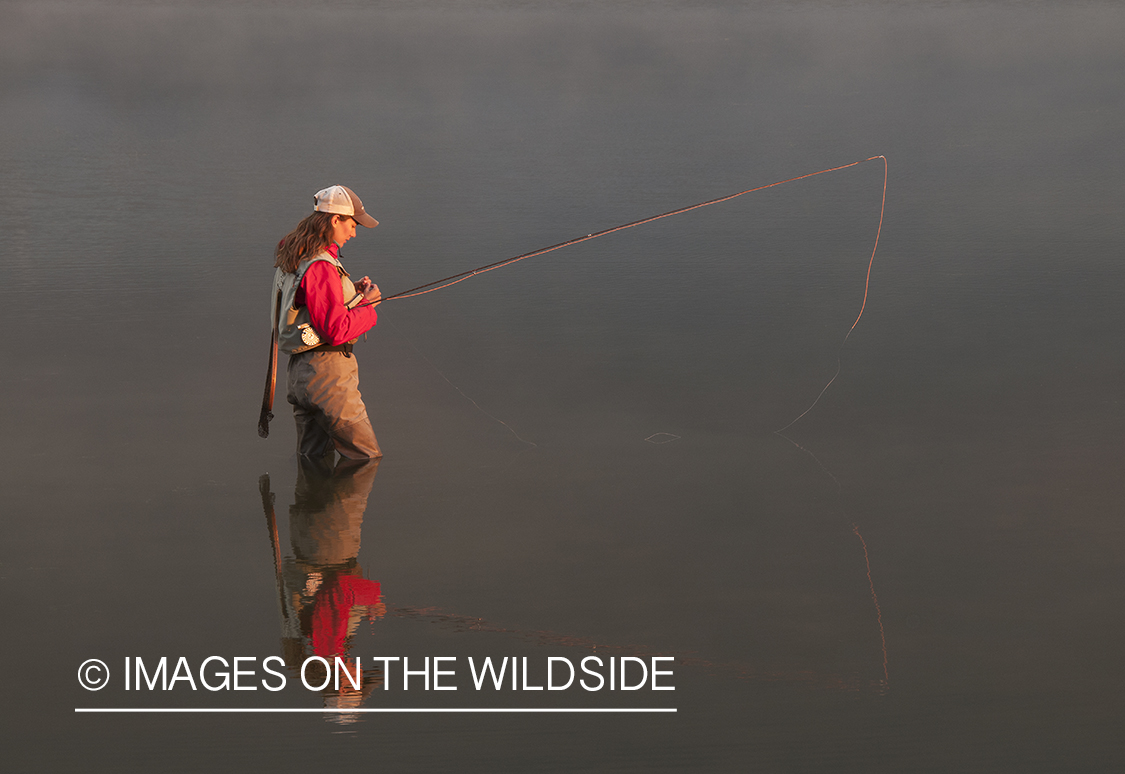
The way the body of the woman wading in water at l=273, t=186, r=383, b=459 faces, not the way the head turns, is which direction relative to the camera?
to the viewer's right

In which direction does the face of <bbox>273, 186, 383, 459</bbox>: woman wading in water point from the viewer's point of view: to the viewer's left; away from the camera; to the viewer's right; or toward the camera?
to the viewer's right
